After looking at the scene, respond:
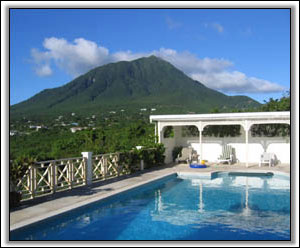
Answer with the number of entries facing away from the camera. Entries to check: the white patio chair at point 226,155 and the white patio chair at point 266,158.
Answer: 0

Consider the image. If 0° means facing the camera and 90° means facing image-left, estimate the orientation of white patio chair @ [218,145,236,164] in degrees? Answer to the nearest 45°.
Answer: approximately 45°

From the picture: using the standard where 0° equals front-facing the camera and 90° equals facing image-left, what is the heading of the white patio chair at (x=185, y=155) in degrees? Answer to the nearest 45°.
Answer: approximately 45°

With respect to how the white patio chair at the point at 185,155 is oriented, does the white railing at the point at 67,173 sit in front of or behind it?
in front

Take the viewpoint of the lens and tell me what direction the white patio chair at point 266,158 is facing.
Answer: facing the viewer and to the left of the viewer

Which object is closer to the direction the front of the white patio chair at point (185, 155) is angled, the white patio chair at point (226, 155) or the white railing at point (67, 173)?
the white railing

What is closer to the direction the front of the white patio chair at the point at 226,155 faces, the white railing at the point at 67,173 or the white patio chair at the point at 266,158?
the white railing

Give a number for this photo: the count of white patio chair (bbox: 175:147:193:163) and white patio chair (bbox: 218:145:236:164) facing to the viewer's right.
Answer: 0

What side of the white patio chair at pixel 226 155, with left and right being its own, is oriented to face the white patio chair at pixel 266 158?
left

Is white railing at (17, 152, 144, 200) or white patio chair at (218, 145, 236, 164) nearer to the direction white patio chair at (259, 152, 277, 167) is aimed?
the white railing

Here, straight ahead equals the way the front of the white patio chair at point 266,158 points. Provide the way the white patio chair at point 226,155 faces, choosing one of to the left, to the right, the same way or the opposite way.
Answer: the same way

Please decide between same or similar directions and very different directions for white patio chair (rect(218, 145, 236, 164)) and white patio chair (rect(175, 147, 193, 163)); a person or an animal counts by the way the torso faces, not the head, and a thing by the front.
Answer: same or similar directions
